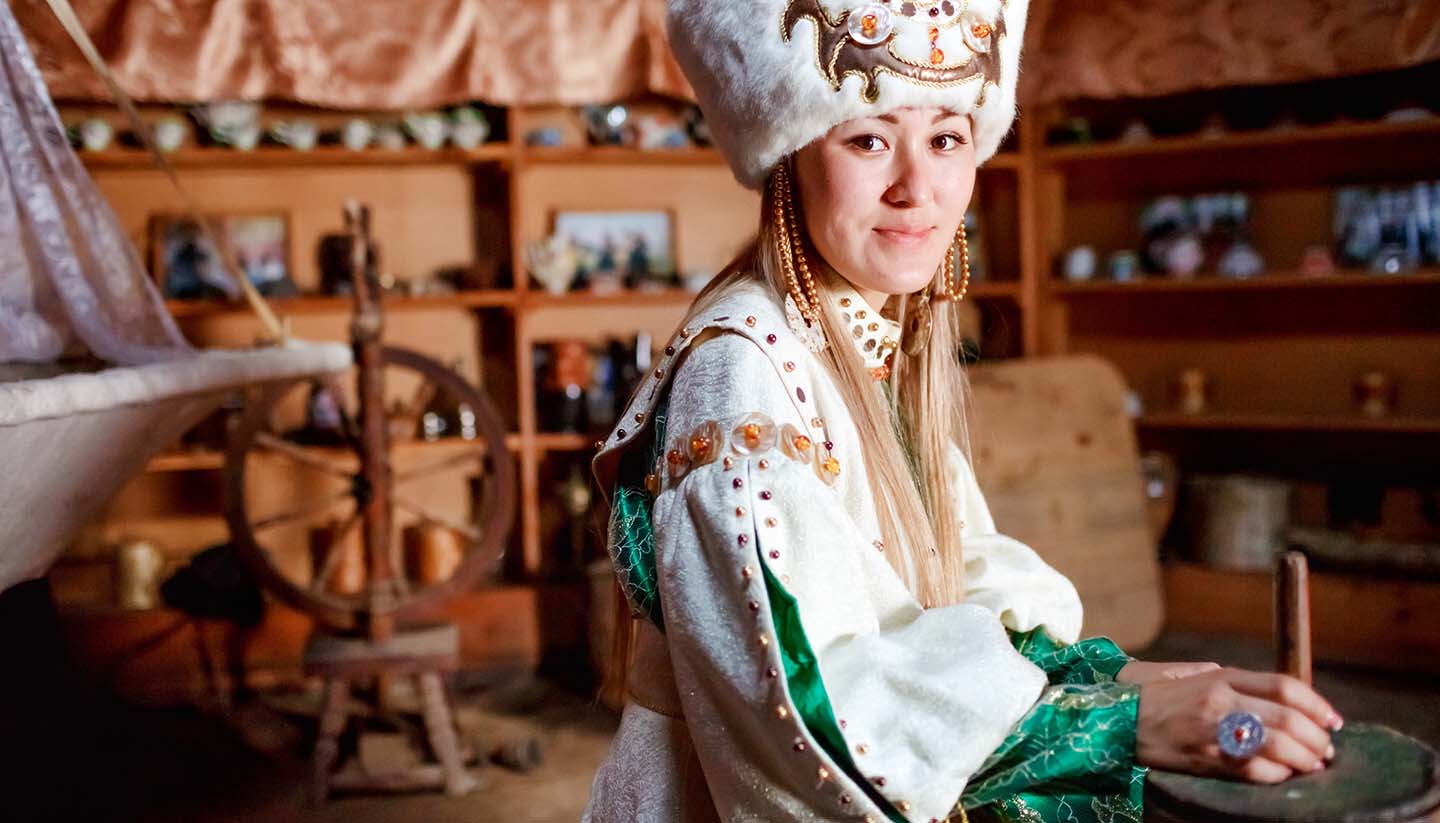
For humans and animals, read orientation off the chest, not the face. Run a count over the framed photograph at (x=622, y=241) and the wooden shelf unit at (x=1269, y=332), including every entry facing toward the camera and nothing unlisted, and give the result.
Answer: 2

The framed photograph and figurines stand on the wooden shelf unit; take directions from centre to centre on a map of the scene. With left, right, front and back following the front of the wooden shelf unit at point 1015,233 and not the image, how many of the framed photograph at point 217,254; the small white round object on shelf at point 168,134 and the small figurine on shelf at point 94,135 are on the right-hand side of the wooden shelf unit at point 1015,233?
3

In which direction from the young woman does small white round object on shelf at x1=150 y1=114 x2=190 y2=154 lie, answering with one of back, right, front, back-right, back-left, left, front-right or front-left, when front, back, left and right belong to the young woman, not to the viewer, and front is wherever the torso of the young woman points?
back

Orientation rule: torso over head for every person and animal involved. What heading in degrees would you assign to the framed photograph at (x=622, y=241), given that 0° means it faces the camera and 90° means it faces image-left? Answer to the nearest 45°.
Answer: approximately 0°

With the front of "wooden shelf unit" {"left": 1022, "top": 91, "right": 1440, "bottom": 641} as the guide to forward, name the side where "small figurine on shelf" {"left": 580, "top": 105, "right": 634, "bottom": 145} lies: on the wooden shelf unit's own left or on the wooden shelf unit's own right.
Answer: on the wooden shelf unit's own right

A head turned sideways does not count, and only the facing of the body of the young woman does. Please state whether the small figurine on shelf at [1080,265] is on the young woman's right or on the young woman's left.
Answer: on the young woman's left

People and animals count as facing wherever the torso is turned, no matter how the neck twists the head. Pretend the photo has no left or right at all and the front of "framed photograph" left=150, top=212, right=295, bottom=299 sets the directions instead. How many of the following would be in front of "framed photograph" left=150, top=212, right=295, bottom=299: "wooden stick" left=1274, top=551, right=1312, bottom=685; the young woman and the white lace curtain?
3

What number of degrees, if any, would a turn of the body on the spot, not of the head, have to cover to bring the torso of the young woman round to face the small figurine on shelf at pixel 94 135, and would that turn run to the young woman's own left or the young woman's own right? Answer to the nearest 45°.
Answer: approximately 180°

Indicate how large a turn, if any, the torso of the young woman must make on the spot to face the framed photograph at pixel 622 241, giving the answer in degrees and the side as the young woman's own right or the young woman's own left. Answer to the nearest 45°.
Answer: approximately 135° to the young woman's own left

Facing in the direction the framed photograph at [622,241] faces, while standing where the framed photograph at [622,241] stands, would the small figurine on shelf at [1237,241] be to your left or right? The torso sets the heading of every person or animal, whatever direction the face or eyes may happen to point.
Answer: on your left

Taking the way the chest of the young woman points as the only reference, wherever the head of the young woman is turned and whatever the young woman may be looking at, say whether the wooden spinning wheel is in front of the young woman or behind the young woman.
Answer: behind
